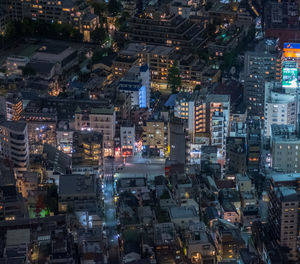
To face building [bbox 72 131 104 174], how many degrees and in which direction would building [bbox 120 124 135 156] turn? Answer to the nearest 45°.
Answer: approximately 45° to its right

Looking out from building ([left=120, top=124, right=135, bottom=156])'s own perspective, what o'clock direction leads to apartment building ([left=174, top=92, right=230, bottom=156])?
The apartment building is roughly at 9 o'clock from the building.

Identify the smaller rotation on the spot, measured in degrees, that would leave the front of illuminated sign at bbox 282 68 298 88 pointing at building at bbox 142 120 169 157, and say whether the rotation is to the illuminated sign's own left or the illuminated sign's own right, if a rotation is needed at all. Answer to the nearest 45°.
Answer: approximately 90° to the illuminated sign's own right

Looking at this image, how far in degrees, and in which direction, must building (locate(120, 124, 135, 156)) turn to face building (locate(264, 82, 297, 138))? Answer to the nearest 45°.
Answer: approximately 90° to its left

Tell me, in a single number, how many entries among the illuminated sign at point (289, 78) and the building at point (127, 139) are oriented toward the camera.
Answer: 2

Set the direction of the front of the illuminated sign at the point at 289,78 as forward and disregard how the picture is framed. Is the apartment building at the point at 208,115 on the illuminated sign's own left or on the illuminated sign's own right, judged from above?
on the illuminated sign's own right

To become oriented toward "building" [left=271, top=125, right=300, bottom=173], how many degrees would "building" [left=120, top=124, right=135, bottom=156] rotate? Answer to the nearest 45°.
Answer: approximately 90° to its left

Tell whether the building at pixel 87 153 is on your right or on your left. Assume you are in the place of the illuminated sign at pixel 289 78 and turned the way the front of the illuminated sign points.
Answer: on your right

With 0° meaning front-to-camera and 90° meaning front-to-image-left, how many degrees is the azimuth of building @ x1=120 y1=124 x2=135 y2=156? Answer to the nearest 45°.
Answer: approximately 0°
